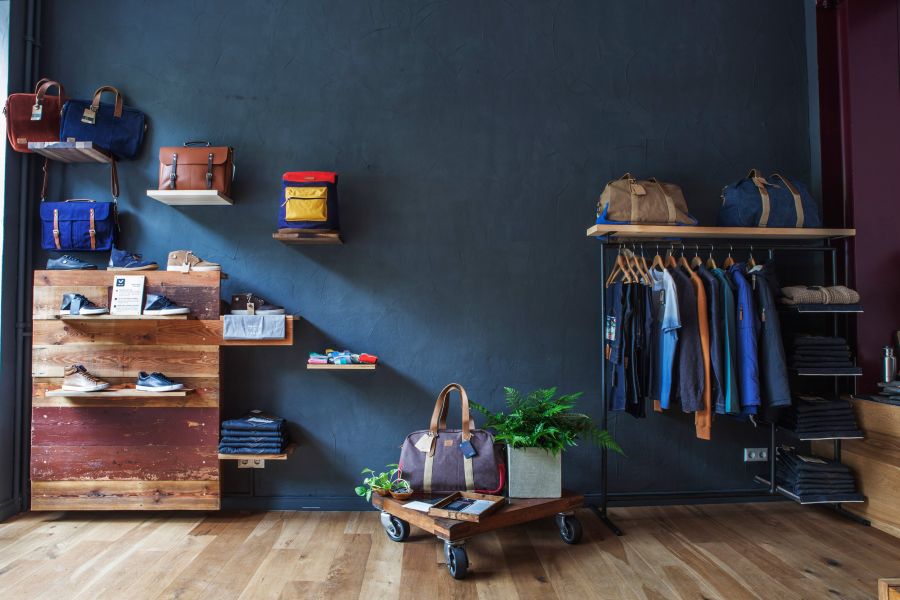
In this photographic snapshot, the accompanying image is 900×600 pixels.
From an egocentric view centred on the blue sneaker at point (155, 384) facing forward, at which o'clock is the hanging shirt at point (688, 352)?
The hanging shirt is roughly at 1 o'clock from the blue sneaker.

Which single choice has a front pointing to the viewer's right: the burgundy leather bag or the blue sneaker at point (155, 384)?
the blue sneaker

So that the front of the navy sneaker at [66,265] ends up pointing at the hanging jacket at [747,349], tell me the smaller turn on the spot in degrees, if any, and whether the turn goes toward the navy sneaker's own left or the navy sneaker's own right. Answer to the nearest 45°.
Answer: approximately 45° to the navy sneaker's own right

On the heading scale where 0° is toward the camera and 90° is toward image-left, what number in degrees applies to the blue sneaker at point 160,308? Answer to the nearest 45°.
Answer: approximately 270°

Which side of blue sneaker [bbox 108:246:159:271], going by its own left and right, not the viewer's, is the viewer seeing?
right

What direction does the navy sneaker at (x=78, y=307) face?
to the viewer's right

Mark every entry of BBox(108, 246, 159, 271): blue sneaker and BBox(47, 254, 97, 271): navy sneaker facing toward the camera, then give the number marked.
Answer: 0

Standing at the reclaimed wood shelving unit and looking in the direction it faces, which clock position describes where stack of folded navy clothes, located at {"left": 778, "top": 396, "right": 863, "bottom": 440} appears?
The stack of folded navy clothes is roughly at 10 o'clock from the reclaimed wood shelving unit.

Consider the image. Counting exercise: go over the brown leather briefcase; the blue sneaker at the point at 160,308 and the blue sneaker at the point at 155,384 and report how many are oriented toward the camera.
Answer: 1
